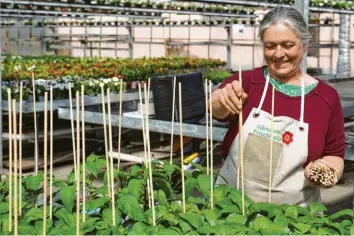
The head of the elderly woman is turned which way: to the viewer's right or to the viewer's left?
to the viewer's left

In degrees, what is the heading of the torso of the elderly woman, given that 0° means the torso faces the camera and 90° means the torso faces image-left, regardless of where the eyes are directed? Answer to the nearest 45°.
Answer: approximately 0°

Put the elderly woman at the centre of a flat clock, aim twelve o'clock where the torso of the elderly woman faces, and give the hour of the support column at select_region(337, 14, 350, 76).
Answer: The support column is roughly at 6 o'clock from the elderly woman.
